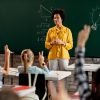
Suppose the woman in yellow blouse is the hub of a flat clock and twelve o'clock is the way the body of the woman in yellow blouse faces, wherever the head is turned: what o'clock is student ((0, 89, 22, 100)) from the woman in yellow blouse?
The student is roughly at 12 o'clock from the woman in yellow blouse.

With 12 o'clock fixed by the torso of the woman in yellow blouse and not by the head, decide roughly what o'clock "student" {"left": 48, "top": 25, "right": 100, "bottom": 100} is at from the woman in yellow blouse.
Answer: The student is roughly at 12 o'clock from the woman in yellow blouse.

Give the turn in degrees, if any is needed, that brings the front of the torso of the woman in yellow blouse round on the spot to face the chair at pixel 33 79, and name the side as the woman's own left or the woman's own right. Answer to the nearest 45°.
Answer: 0° — they already face it

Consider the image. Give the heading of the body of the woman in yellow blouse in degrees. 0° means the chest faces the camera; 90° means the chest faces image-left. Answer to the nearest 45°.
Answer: approximately 0°
